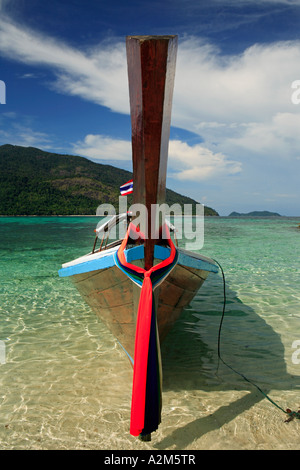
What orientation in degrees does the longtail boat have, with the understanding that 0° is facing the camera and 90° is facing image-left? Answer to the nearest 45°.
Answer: approximately 0°
